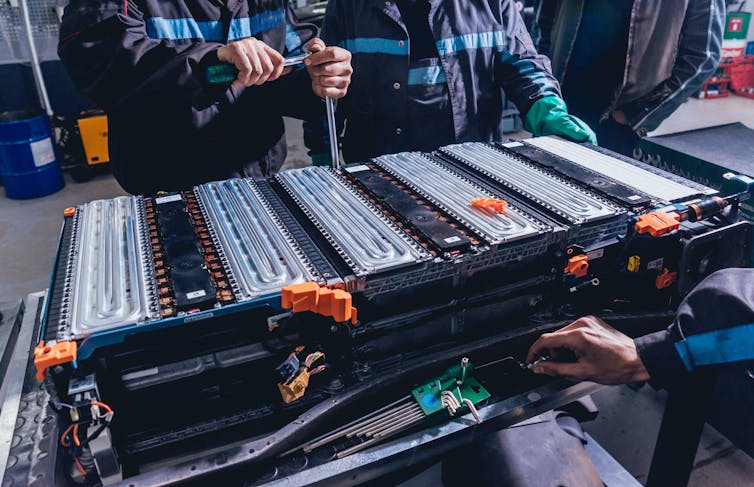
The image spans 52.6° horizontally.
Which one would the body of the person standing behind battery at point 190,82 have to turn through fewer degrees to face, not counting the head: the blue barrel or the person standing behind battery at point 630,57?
the person standing behind battery

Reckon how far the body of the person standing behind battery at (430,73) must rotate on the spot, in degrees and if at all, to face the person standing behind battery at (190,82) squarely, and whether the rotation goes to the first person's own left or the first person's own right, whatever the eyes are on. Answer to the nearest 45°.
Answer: approximately 45° to the first person's own right

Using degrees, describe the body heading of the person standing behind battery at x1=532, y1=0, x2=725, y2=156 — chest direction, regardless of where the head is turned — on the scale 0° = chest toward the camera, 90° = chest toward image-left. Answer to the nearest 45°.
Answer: approximately 45°

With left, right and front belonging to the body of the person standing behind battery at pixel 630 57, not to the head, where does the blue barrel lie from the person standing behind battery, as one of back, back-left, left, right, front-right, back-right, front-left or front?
front-right

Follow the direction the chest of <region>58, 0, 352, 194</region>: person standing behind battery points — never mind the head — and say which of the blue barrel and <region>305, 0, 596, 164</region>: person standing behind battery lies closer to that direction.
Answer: the person standing behind battery
